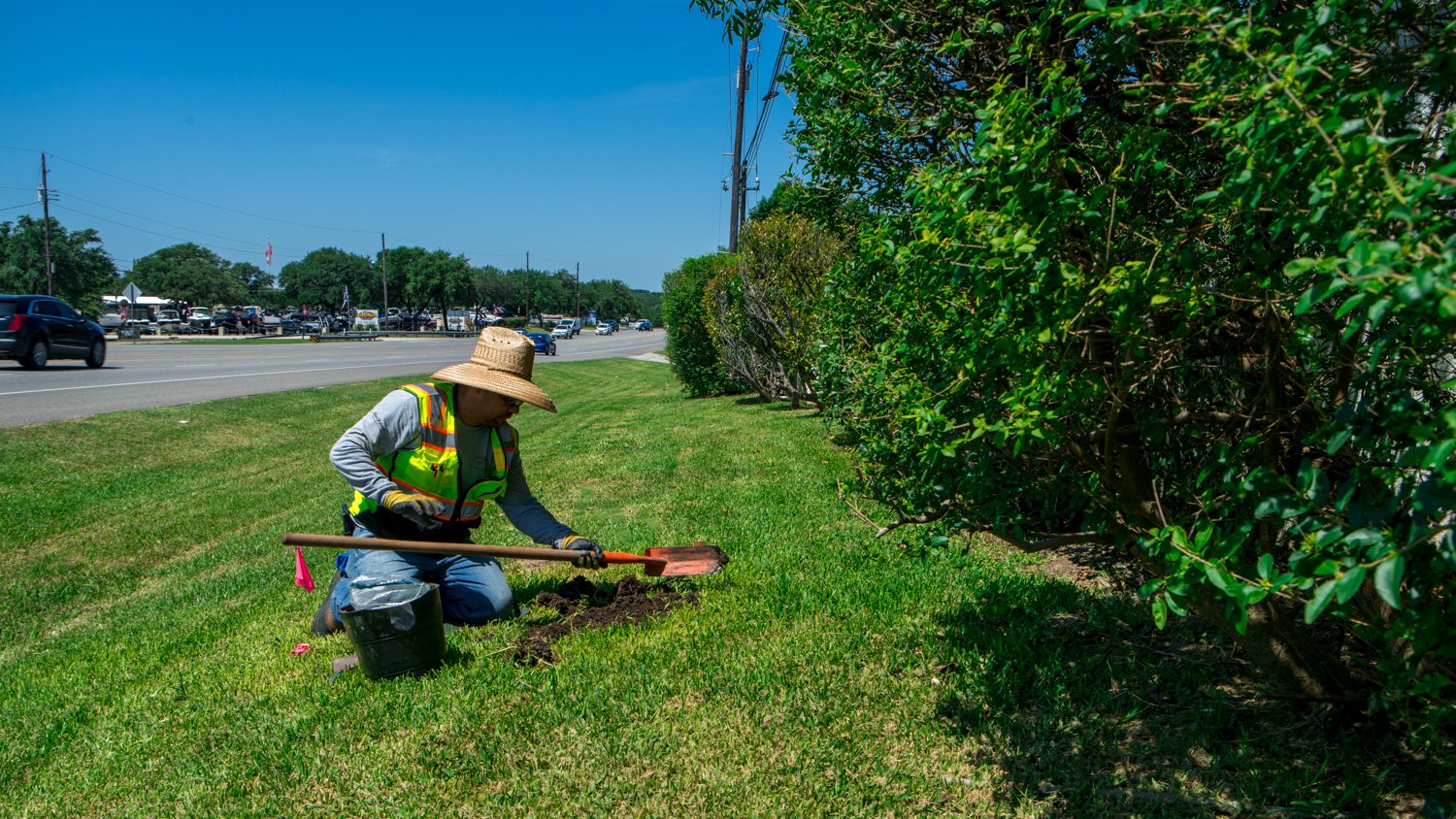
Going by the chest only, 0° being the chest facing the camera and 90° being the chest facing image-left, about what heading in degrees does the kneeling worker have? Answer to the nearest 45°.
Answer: approximately 315°

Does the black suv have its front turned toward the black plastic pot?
no

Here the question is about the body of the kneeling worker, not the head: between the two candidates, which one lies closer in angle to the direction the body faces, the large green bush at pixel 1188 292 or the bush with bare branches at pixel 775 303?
the large green bush

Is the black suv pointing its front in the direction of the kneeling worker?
no

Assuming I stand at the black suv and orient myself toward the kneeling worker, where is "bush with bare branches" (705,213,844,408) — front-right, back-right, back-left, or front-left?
front-left

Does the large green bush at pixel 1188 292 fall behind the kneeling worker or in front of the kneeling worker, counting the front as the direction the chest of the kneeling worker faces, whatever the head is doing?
in front

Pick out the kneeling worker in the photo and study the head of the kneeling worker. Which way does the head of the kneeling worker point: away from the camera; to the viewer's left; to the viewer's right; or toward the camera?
to the viewer's right

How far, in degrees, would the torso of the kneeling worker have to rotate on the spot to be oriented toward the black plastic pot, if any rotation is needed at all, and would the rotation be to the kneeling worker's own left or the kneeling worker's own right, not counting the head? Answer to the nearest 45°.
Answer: approximately 45° to the kneeling worker's own right

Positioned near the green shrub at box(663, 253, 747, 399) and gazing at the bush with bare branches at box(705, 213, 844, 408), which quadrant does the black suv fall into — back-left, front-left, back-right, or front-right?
back-right
